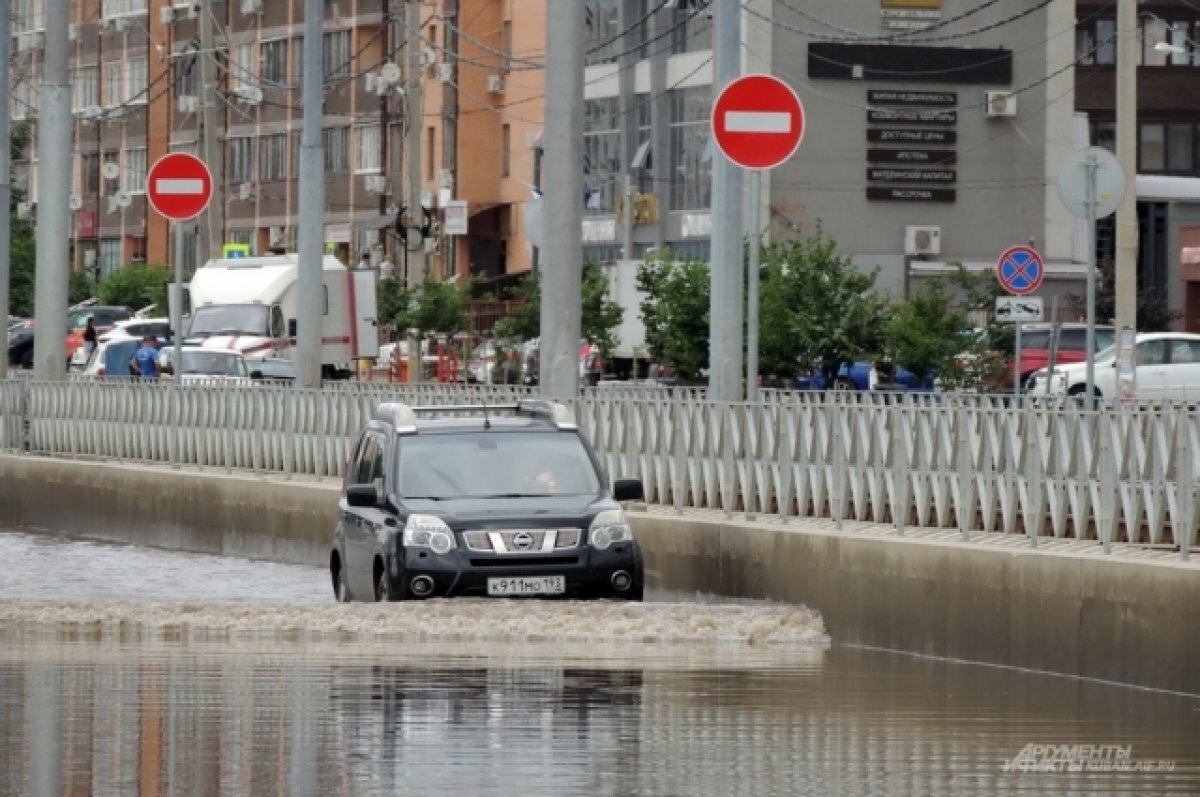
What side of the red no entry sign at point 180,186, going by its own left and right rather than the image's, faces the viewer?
front

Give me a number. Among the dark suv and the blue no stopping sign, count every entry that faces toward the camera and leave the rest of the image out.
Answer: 2

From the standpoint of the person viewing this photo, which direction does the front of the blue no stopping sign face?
facing the viewer

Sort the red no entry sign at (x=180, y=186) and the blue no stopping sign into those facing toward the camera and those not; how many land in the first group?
2

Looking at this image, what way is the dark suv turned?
toward the camera

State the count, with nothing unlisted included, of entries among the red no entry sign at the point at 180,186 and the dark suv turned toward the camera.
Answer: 2

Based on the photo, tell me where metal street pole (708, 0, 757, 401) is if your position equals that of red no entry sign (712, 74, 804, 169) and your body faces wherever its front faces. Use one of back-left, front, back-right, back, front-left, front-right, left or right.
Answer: back
